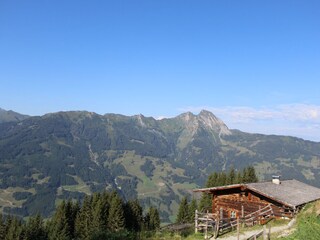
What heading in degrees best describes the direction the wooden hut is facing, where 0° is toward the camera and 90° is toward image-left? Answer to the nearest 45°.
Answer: approximately 45°

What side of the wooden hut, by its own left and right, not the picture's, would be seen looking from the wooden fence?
front
